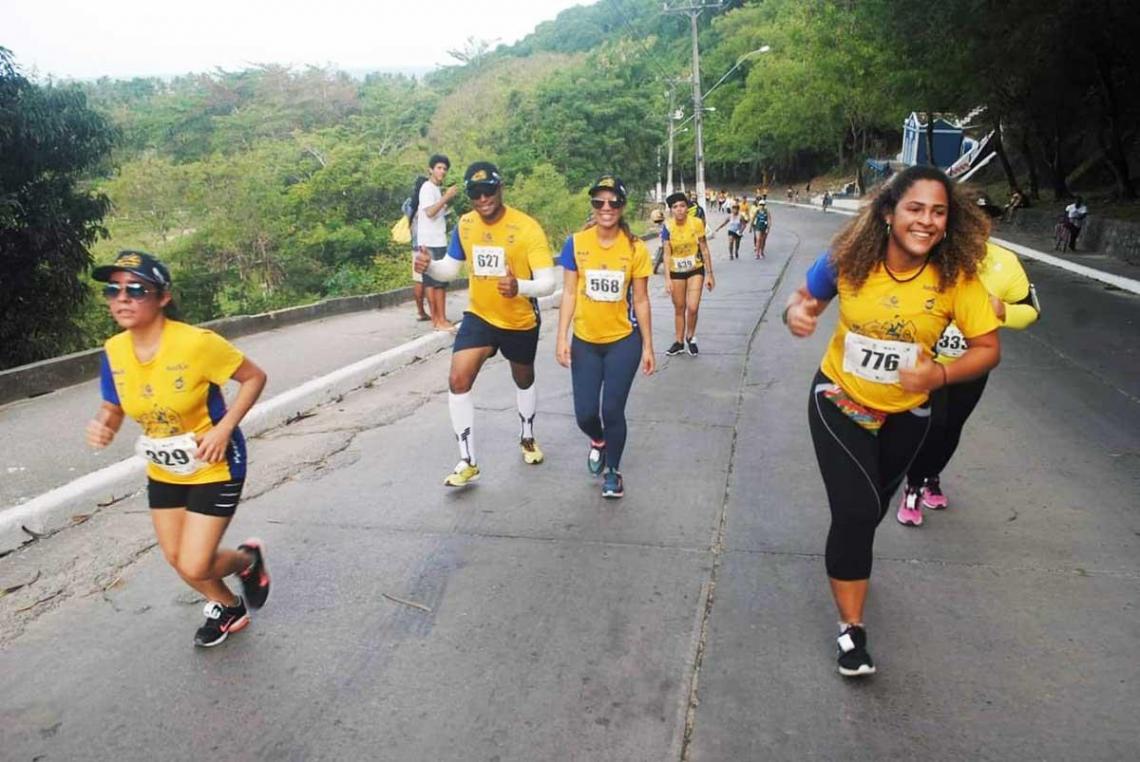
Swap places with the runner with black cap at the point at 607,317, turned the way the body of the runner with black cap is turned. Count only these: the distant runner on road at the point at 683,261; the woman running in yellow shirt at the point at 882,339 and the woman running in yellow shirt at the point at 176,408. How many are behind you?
1

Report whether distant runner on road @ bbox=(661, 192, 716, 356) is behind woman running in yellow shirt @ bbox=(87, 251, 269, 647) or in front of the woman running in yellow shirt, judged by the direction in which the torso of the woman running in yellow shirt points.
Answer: behind

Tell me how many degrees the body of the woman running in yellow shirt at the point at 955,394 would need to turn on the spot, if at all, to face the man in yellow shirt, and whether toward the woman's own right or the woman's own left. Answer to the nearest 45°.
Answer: approximately 45° to the woman's own right

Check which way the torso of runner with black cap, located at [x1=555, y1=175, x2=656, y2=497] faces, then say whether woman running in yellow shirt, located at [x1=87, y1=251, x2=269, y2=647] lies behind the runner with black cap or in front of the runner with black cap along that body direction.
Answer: in front

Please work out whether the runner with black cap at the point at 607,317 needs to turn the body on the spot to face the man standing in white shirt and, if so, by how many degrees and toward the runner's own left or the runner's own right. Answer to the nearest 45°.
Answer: approximately 135° to the runner's own right

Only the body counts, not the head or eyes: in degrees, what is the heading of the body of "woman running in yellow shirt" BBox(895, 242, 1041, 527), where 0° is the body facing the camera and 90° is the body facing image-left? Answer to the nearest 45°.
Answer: approximately 45°

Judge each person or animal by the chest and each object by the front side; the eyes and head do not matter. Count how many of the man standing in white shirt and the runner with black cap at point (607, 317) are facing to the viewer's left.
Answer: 0

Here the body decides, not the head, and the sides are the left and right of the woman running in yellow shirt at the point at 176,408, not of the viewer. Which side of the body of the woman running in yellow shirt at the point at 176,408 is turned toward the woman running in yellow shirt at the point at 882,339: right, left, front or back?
left

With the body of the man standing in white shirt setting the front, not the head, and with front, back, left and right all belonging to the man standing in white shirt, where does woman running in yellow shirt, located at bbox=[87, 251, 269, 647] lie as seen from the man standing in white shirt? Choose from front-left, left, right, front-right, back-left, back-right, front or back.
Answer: front-right

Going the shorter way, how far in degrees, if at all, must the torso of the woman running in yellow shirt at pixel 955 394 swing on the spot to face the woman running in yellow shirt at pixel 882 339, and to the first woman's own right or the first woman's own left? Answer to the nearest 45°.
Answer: approximately 45° to the first woman's own left
